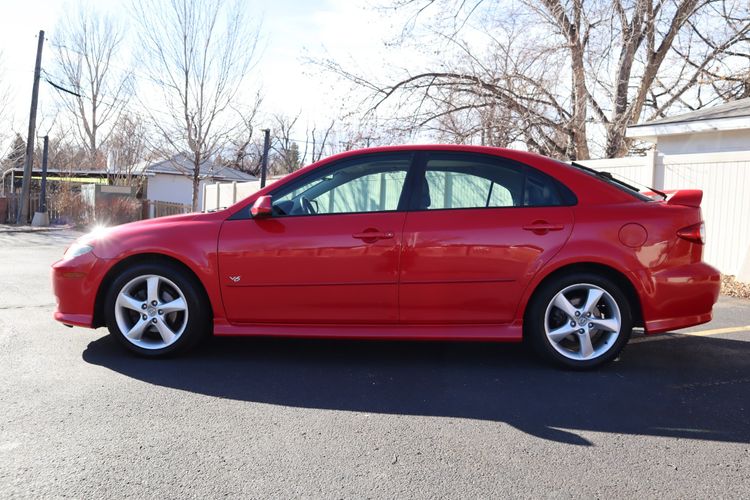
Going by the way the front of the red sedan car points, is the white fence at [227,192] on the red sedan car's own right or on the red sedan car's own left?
on the red sedan car's own right

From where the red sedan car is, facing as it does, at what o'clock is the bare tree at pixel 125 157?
The bare tree is roughly at 2 o'clock from the red sedan car.

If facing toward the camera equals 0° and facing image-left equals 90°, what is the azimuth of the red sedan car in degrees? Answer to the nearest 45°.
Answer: approximately 90°

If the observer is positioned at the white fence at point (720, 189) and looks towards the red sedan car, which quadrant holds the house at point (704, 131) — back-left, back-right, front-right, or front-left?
back-right

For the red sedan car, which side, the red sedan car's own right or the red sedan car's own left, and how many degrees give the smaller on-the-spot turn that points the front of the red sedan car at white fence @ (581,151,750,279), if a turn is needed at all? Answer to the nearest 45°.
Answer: approximately 135° to the red sedan car's own right

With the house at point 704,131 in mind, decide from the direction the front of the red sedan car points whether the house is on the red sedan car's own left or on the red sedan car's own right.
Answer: on the red sedan car's own right
